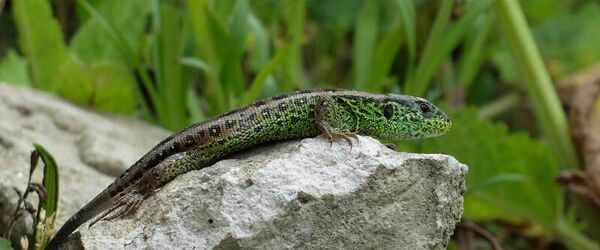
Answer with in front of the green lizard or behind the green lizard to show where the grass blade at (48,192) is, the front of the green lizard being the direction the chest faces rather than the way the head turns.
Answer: behind

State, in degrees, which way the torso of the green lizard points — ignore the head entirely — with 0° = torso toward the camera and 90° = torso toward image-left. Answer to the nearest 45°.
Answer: approximately 270°

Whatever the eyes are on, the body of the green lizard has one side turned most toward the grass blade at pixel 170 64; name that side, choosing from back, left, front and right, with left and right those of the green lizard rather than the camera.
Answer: left

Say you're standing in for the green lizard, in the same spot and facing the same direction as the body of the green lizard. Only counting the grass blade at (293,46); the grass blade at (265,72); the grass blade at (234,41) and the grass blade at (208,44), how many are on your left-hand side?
4

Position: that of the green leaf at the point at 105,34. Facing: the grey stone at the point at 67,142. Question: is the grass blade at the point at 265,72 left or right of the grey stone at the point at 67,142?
left

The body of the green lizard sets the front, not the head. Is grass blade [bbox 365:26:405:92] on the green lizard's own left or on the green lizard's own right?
on the green lizard's own left

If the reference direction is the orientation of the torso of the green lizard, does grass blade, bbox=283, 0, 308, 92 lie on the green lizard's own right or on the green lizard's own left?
on the green lizard's own left

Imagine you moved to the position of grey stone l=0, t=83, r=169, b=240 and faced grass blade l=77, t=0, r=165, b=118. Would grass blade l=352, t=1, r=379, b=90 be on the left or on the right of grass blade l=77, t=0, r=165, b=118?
right
